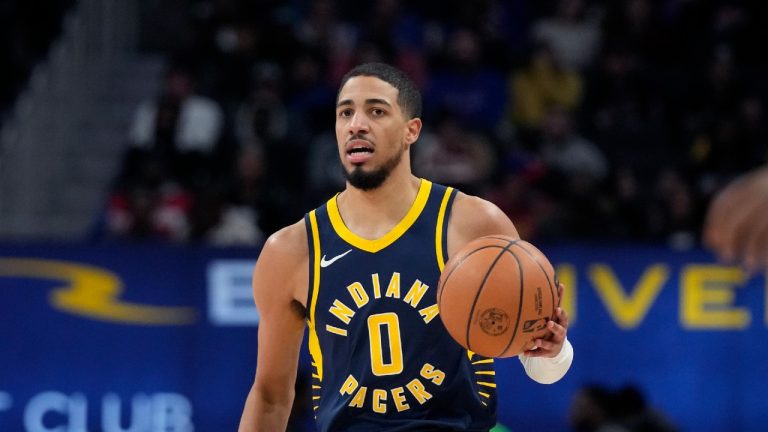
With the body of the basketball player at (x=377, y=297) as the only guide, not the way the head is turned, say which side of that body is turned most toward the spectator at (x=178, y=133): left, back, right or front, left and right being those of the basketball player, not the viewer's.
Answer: back

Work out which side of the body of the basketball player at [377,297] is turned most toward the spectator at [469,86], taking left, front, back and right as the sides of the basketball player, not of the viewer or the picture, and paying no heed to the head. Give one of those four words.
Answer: back

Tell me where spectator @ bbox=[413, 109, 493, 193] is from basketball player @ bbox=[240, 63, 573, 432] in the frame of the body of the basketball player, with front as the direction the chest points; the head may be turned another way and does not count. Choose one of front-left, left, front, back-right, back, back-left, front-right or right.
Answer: back

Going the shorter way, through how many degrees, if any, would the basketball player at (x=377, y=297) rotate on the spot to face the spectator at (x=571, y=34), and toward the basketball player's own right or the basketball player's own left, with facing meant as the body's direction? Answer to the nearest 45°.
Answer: approximately 180°

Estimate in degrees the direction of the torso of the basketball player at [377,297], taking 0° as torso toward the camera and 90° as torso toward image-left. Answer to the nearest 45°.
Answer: approximately 0°

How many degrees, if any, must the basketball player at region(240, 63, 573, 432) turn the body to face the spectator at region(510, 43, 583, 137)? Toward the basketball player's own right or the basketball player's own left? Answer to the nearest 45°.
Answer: approximately 180°

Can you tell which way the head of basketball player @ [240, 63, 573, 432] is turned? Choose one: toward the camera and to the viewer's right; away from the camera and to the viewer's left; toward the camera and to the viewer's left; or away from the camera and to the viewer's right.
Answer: toward the camera and to the viewer's left

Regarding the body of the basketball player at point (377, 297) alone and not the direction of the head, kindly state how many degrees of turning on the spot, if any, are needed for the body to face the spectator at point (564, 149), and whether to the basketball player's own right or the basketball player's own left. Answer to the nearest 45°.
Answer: approximately 180°
